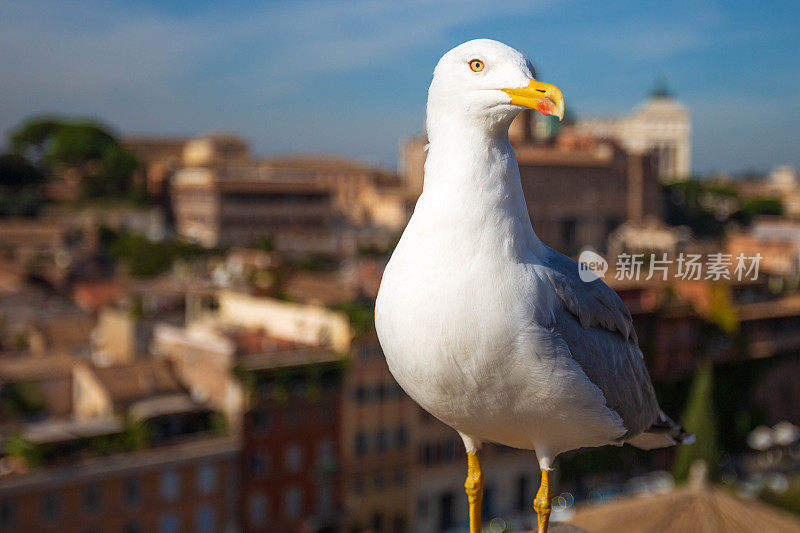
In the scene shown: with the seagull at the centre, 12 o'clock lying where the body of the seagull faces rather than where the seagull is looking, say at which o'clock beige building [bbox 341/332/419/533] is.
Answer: The beige building is roughly at 4 o'clock from the seagull.

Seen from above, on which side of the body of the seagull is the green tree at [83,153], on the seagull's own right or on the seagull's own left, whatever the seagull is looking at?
on the seagull's own right

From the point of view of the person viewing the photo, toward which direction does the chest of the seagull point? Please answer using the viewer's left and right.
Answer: facing the viewer and to the left of the viewer

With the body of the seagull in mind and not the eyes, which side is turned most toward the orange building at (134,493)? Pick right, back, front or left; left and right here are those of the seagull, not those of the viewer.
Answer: right

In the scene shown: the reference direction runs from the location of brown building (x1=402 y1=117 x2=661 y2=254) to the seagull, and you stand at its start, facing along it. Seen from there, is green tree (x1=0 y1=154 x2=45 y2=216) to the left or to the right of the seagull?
right

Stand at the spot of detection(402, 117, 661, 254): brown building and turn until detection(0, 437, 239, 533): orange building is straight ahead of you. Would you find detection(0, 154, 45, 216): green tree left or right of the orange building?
right

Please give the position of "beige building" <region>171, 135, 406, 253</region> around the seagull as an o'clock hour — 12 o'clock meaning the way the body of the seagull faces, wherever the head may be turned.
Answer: The beige building is roughly at 4 o'clock from the seagull.

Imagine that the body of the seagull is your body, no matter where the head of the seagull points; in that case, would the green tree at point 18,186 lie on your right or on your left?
on your right

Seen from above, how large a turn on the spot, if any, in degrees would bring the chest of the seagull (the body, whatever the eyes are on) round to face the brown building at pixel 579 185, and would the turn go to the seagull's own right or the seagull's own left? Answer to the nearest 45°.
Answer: approximately 135° to the seagull's own right

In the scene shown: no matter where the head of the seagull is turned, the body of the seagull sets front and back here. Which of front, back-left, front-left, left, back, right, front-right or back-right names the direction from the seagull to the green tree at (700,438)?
back-right
